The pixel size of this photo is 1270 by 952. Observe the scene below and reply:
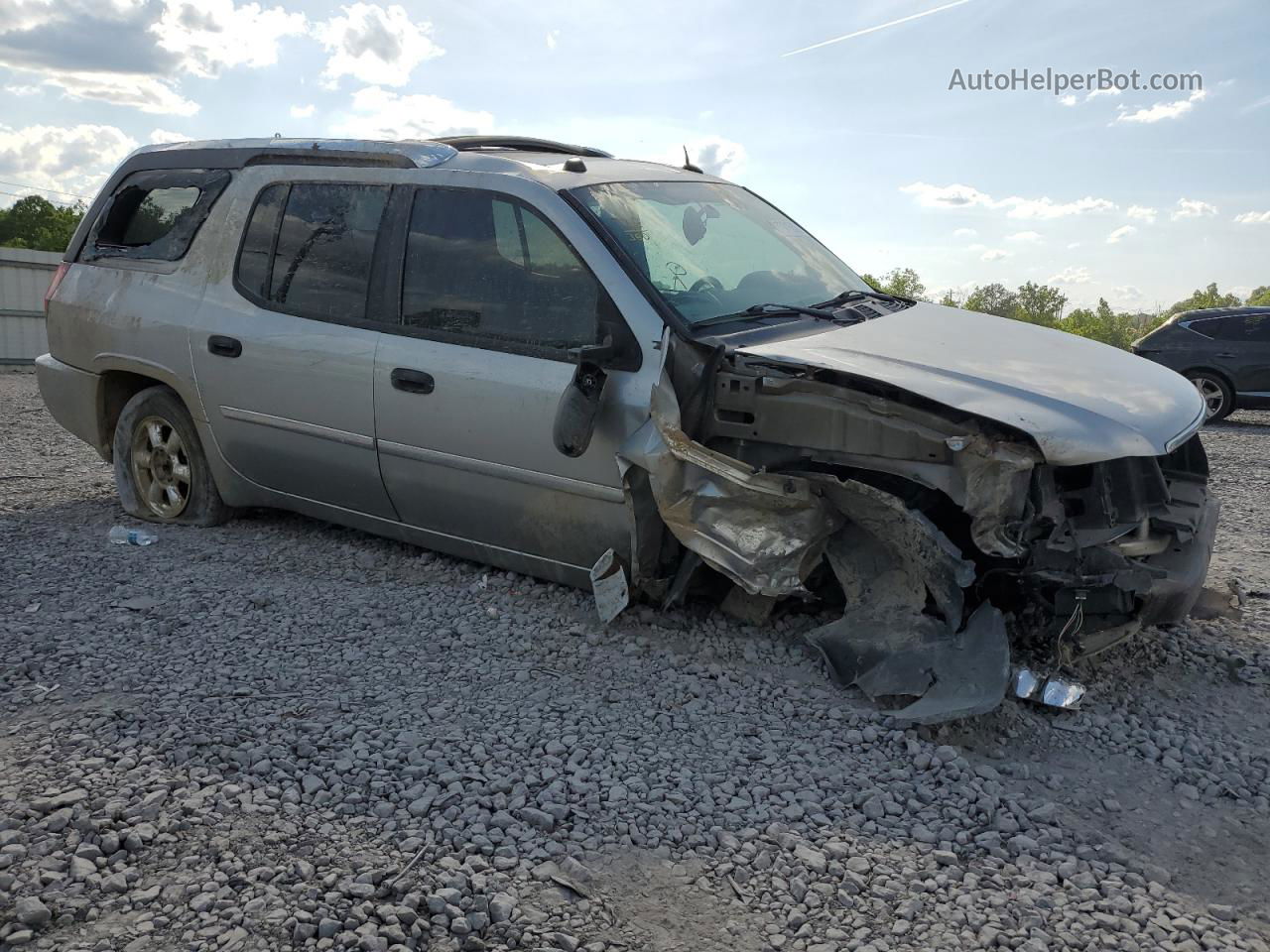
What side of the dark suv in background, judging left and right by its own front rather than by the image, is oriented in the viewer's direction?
right

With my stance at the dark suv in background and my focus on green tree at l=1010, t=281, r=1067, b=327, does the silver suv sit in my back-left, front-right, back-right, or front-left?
back-left

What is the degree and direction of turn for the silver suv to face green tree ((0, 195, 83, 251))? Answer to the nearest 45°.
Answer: approximately 180°

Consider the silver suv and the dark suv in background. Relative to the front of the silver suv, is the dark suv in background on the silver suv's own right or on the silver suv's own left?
on the silver suv's own left

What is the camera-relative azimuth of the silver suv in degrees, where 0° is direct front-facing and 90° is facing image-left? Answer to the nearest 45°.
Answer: approximately 315°

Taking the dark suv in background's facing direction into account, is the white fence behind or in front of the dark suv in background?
behind

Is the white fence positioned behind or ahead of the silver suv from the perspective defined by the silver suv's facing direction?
behind

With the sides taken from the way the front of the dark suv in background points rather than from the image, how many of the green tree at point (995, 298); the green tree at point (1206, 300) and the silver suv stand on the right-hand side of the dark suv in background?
1

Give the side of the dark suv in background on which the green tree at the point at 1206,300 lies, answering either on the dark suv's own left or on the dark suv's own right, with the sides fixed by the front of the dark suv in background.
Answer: on the dark suv's own left
